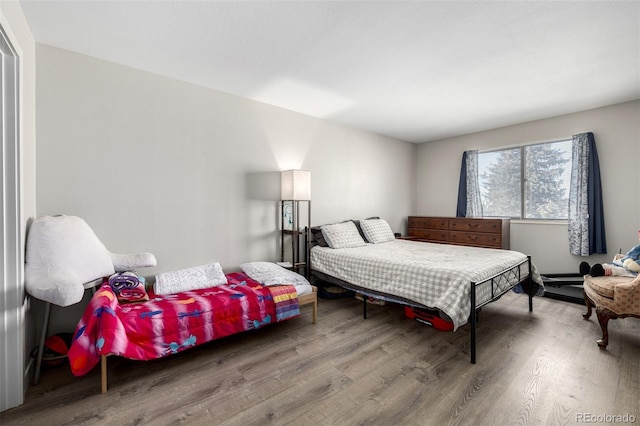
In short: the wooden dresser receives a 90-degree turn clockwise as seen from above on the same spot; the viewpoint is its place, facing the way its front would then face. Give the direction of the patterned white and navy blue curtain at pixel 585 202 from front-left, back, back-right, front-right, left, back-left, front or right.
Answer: back-right

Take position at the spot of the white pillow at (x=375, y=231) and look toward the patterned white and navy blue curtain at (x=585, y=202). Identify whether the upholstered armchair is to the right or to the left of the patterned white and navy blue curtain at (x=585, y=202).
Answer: right

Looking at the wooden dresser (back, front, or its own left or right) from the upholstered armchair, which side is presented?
left

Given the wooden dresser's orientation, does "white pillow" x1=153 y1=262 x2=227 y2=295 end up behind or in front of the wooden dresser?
in front

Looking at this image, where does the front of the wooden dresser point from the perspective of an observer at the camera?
facing the viewer and to the left of the viewer

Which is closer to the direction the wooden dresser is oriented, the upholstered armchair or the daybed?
the daybed

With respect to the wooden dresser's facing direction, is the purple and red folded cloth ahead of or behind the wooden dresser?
ahead
